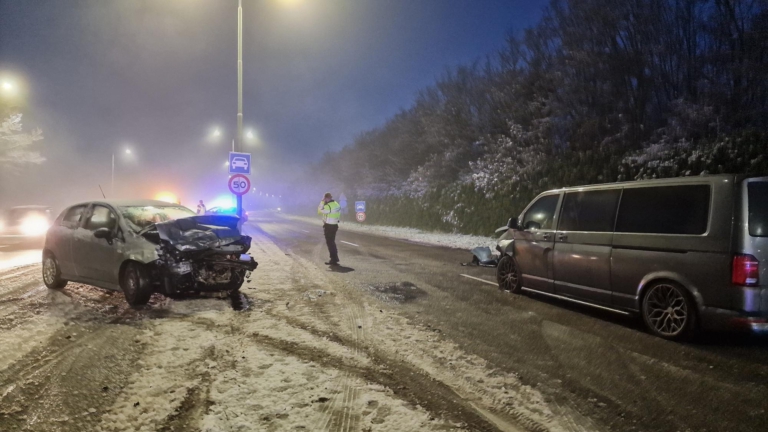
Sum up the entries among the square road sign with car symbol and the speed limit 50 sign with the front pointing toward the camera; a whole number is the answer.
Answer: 2

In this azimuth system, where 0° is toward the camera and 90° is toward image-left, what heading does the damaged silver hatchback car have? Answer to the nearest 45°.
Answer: approximately 315°

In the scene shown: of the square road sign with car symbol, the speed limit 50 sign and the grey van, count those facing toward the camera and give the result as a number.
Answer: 2

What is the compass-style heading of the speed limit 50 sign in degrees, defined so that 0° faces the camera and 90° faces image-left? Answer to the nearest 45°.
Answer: approximately 0°

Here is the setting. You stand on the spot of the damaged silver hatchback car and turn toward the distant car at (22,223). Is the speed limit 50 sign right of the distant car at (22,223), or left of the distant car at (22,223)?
right

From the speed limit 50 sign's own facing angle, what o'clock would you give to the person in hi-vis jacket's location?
The person in hi-vis jacket is roughly at 11 o'clock from the speed limit 50 sign.

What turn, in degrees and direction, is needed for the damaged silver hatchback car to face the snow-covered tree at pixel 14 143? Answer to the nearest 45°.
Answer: approximately 135° to its left

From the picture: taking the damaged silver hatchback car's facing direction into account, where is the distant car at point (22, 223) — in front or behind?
behind

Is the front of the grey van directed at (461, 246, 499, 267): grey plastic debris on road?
yes
